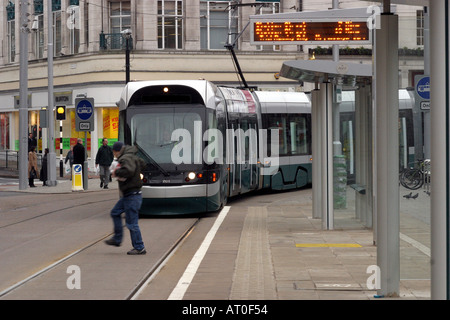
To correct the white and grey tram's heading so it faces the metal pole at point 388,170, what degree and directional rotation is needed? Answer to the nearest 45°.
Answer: approximately 45° to its left

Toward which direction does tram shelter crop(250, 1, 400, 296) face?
to the viewer's left

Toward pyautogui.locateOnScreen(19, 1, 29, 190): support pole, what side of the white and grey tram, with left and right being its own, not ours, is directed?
right

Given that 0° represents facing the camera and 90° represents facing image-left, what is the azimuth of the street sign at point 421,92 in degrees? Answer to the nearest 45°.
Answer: approximately 0°

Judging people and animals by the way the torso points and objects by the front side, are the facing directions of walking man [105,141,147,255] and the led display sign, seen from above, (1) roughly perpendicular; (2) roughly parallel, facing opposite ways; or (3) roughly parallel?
roughly perpendicular

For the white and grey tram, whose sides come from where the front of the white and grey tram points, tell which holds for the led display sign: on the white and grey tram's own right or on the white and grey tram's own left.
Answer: on the white and grey tram's own left

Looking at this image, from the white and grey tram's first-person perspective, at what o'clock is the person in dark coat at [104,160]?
The person in dark coat is roughly at 4 o'clock from the white and grey tram.

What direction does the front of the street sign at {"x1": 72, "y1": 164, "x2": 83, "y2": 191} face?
toward the camera

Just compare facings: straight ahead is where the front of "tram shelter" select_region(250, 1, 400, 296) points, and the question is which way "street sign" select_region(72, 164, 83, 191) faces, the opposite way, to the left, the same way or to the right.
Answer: to the left

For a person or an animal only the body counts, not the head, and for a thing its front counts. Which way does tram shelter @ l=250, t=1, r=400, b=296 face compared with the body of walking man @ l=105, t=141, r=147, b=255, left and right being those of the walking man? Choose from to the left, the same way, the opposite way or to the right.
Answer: the same way

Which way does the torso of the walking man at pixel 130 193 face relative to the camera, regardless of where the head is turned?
to the viewer's left

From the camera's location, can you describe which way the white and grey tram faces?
facing the viewer and to the left of the viewer

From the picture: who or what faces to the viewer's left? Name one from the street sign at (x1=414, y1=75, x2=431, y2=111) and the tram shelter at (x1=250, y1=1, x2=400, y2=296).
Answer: the tram shelter

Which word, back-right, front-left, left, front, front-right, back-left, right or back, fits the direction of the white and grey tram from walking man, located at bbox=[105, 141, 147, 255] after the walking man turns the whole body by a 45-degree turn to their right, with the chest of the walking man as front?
front-right

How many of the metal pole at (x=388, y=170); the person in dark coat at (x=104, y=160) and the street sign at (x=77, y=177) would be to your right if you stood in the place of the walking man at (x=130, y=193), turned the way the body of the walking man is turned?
2
